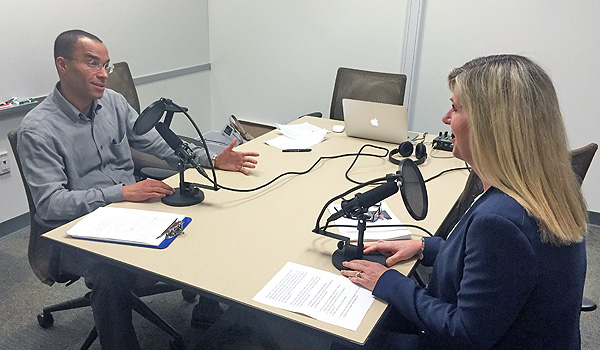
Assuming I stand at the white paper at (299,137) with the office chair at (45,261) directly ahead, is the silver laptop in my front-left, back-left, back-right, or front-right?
back-left

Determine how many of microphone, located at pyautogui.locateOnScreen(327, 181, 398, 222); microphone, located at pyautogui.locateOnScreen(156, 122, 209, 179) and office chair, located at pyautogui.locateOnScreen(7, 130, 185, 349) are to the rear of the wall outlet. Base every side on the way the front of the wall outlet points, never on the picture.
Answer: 0

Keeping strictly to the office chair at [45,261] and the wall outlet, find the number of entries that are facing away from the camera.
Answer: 0

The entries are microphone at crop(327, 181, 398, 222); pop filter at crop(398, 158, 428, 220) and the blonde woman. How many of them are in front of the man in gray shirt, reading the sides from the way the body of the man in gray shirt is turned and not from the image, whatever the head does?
3

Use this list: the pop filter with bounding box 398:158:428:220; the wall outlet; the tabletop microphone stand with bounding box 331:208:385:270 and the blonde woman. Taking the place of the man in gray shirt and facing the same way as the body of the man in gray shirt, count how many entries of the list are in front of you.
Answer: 3

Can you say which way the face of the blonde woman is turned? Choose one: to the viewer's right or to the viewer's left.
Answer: to the viewer's left

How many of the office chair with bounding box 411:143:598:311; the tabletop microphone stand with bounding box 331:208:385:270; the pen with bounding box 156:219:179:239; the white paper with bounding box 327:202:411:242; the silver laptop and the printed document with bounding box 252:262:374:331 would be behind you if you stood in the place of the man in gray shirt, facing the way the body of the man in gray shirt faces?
0

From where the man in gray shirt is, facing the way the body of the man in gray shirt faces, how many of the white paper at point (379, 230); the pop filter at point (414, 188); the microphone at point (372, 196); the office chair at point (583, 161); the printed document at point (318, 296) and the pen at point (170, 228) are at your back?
0

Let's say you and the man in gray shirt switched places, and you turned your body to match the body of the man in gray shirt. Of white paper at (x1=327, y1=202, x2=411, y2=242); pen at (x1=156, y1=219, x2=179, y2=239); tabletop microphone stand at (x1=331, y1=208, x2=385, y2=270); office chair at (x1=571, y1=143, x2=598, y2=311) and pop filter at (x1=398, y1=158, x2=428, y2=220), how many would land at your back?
0

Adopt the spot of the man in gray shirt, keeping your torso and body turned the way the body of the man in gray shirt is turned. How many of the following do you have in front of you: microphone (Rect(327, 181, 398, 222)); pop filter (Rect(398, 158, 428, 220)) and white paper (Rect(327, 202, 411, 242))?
3

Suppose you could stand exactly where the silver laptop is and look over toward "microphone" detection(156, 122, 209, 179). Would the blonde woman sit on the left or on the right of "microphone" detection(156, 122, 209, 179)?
left

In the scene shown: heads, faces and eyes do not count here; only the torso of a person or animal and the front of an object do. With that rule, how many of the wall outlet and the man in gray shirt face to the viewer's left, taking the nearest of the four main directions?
0

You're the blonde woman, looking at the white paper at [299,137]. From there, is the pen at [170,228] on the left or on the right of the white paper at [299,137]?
left

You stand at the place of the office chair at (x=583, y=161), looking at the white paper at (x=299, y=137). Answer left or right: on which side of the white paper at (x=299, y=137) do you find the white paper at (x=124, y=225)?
left

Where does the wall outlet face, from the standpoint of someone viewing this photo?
facing the viewer and to the right of the viewer

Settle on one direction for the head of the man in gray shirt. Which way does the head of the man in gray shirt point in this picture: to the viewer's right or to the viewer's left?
to the viewer's right

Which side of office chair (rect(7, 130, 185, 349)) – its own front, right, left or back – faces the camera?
right

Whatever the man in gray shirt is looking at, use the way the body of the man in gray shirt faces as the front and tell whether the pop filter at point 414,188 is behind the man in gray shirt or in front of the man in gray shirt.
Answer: in front

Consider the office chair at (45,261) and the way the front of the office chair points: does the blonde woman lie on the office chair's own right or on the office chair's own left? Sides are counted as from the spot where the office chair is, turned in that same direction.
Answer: on the office chair's own right
